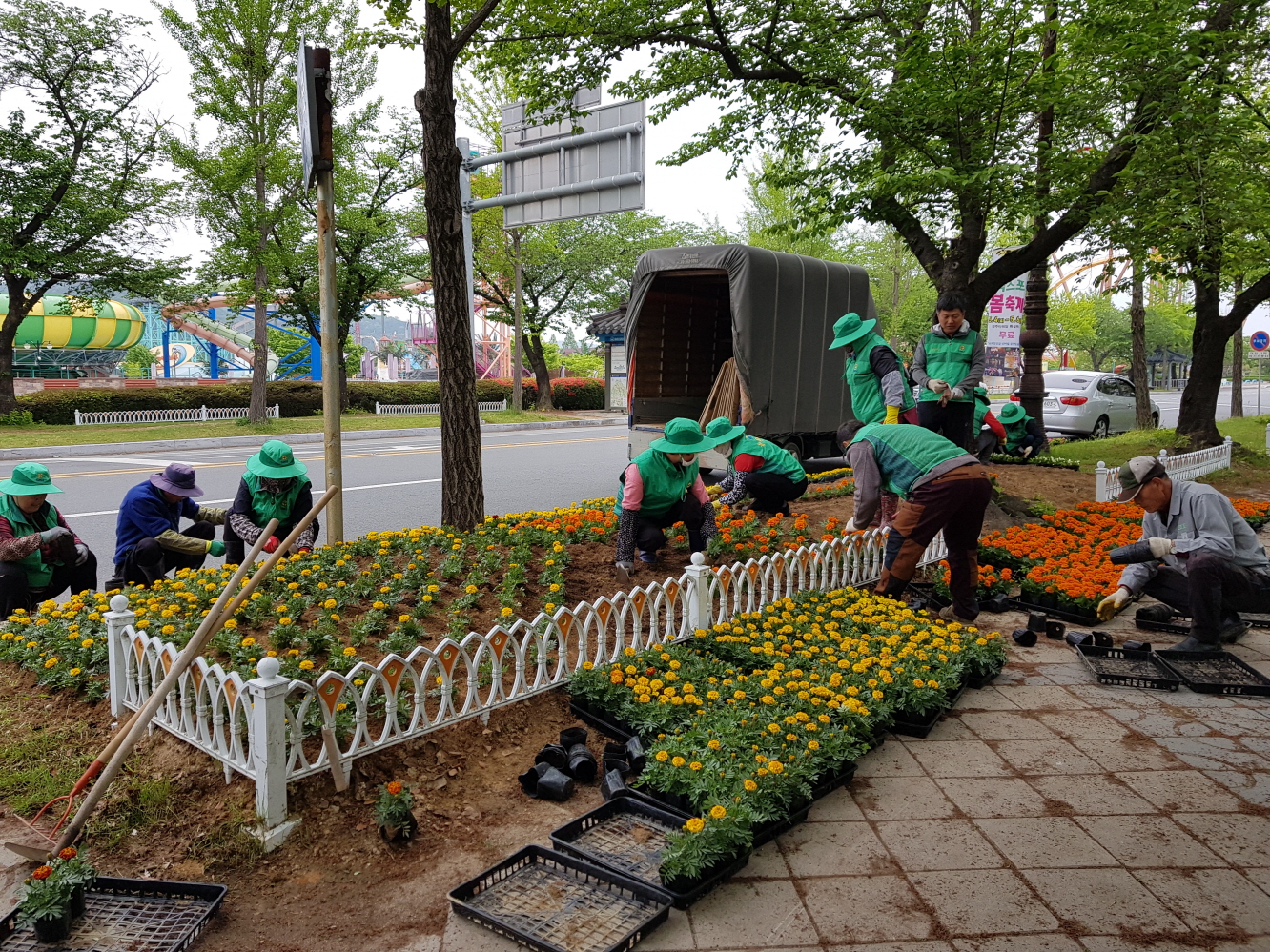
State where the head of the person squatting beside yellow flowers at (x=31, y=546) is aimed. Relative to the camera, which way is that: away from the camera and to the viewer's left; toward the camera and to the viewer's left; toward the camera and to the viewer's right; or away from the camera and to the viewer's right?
toward the camera and to the viewer's right

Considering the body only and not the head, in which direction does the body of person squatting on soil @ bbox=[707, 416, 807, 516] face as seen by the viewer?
to the viewer's left

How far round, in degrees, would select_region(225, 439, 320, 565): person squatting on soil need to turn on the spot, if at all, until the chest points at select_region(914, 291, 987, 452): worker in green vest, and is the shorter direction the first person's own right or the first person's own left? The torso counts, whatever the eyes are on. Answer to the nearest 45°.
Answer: approximately 90° to the first person's own left

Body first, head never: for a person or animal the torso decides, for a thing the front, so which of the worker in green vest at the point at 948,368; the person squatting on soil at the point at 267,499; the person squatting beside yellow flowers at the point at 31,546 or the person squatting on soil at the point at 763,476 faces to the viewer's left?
the person squatting on soil at the point at 763,476

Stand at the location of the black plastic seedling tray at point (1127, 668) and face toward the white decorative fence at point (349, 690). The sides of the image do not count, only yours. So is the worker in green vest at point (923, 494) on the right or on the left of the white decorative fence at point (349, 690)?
right

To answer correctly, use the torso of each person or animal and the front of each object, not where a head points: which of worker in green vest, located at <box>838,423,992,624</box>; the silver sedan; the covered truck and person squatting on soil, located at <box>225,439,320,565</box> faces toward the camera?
the person squatting on soil

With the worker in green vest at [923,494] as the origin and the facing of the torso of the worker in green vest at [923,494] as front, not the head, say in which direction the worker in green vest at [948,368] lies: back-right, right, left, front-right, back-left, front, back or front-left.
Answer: front-right

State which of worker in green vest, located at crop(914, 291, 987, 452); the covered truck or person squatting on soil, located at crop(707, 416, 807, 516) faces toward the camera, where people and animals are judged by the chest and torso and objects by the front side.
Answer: the worker in green vest

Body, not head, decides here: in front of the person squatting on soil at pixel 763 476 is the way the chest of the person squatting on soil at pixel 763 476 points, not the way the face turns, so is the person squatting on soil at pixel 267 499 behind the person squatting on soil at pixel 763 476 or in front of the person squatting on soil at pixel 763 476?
in front
